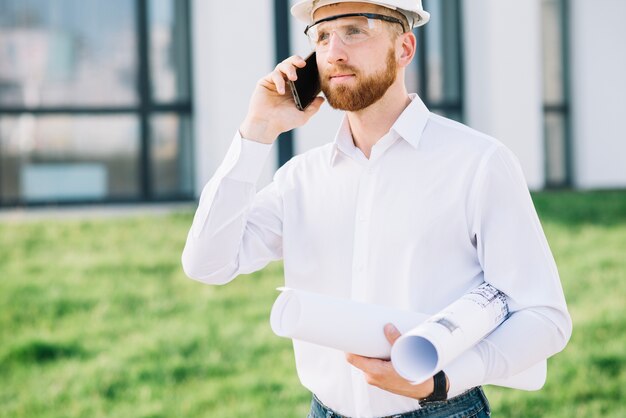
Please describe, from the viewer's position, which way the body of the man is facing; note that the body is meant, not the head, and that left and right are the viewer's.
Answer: facing the viewer and to the left of the viewer

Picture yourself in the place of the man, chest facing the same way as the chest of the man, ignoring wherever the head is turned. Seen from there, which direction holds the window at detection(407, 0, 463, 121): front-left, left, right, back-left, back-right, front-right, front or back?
back-right

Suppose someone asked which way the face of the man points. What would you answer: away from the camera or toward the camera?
toward the camera

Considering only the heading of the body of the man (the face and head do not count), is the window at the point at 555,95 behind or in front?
behind
